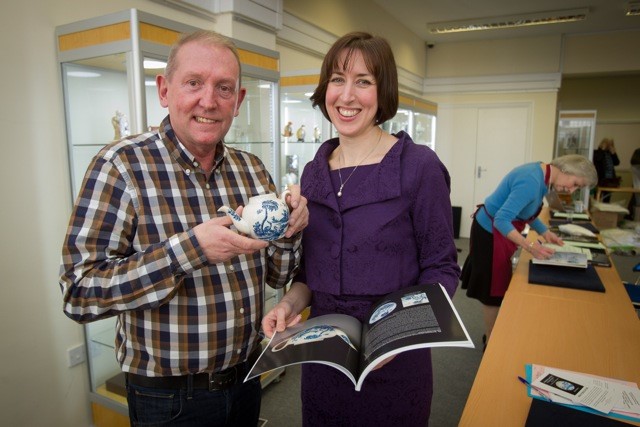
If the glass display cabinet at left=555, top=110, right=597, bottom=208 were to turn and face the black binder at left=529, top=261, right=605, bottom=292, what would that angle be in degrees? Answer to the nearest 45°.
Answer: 0° — it already faces it

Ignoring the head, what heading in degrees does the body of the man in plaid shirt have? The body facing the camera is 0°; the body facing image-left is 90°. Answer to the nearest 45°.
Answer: approximately 315°

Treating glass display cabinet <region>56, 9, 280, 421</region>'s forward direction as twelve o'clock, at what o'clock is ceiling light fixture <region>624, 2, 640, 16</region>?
The ceiling light fixture is roughly at 10 o'clock from the glass display cabinet.

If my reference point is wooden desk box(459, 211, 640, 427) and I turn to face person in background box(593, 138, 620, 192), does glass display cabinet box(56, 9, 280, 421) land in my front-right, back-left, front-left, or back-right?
back-left

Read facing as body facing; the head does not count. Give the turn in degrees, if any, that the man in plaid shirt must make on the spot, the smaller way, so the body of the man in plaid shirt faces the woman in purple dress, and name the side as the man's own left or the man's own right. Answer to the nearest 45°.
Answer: approximately 45° to the man's own left

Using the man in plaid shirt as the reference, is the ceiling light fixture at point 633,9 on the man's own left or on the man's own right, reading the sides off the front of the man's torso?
on the man's own left

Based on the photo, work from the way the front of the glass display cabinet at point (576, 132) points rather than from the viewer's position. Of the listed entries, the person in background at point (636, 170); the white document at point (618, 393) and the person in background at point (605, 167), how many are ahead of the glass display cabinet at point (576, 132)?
1

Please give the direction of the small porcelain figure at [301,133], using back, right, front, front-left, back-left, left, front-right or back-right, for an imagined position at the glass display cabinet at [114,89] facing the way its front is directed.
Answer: left

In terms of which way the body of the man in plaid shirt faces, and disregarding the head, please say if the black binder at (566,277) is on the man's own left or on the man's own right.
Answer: on the man's own left
